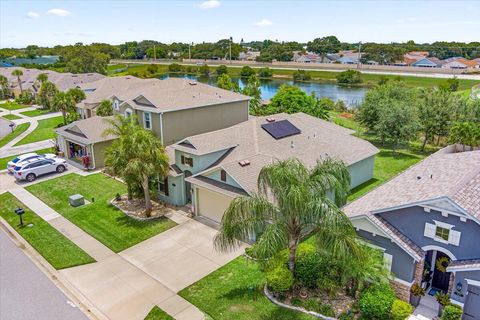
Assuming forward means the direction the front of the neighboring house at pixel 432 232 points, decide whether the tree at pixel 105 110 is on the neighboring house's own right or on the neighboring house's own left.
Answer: on the neighboring house's own right

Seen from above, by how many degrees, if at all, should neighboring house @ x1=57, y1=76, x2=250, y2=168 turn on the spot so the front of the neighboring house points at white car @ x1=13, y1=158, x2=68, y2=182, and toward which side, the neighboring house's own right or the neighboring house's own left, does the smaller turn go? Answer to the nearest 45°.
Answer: approximately 45° to the neighboring house's own right

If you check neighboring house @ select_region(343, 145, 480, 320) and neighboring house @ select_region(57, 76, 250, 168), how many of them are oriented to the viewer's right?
0

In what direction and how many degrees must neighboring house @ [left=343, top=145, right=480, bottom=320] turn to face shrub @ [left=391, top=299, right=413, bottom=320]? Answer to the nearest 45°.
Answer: approximately 45° to its left

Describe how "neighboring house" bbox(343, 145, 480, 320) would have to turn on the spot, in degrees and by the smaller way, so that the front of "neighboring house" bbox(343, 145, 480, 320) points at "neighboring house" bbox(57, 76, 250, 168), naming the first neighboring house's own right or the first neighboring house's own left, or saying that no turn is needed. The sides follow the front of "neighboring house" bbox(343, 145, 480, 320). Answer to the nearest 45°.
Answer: approximately 90° to the first neighboring house's own right

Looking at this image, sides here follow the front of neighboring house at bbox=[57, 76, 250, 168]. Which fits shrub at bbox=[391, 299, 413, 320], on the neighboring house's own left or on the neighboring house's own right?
on the neighboring house's own left

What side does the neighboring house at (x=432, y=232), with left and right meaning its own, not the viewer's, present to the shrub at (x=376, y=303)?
front

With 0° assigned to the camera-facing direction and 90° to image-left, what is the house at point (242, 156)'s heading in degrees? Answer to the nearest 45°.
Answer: approximately 45°

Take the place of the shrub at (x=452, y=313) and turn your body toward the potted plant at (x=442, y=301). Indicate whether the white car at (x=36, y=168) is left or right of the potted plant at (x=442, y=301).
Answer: left

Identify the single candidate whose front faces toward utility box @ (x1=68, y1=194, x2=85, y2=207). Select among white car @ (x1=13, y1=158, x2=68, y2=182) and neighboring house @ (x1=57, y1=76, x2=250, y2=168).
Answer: the neighboring house

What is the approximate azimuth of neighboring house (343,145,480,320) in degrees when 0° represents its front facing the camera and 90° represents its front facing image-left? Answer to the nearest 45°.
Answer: approximately 45°

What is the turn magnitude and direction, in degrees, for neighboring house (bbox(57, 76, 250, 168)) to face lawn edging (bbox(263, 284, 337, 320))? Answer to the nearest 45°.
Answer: approximately 45° to its left
